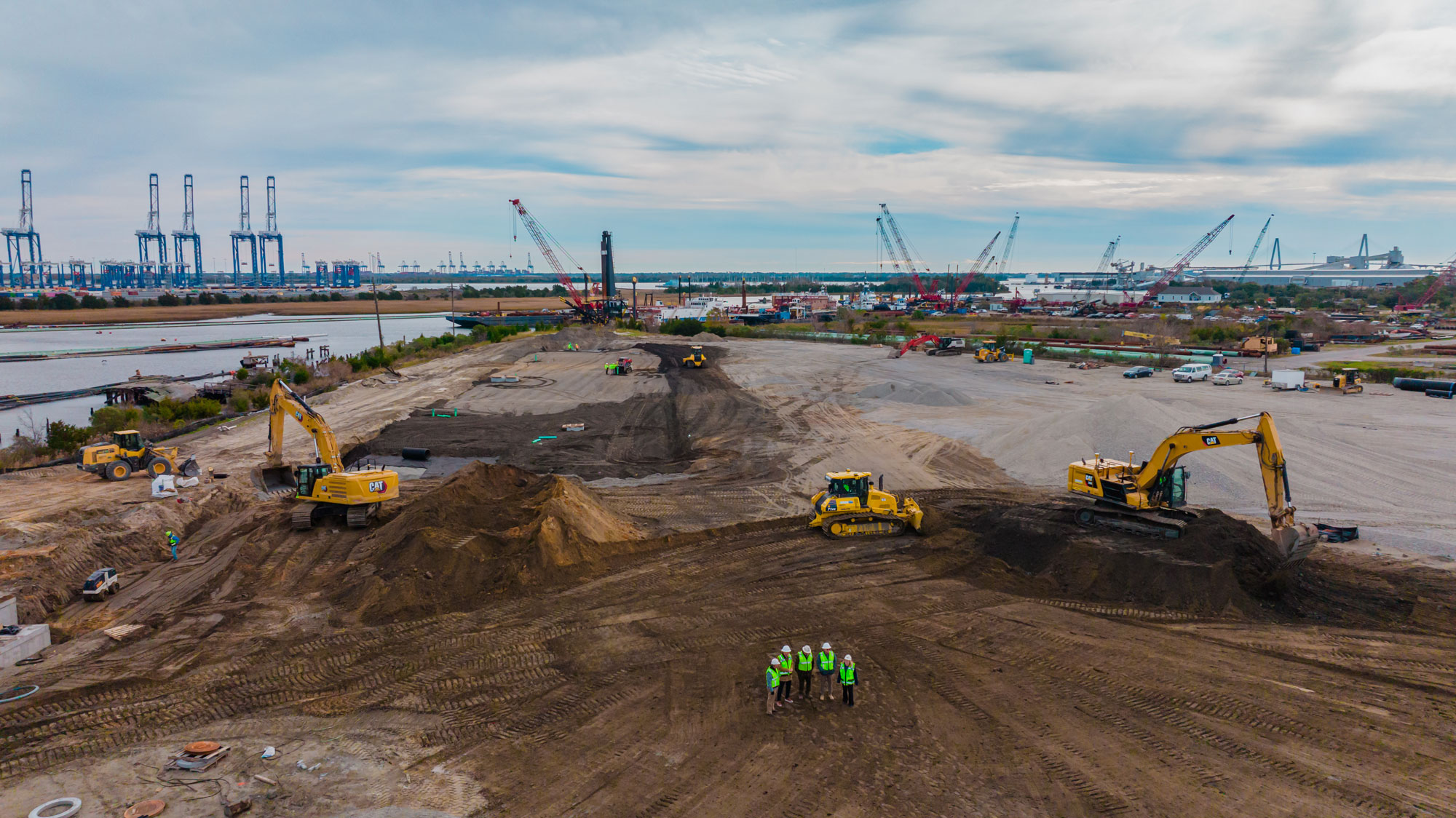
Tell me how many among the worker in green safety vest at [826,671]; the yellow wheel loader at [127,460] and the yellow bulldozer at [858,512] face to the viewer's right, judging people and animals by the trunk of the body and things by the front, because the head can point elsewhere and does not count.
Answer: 2

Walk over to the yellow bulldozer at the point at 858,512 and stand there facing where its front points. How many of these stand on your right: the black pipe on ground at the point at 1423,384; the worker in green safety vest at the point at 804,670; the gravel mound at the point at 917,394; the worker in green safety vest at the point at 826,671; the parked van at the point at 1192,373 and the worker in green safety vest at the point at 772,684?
3

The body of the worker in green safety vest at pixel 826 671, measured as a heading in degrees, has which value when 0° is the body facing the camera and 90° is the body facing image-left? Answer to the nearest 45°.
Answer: approximately 0°

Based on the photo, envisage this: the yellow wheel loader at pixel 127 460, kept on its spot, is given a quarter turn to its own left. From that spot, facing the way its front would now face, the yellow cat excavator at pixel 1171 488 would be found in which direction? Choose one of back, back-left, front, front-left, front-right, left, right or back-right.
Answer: back-right

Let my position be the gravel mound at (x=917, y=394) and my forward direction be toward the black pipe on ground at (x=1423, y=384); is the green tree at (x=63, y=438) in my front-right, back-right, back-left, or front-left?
back-right

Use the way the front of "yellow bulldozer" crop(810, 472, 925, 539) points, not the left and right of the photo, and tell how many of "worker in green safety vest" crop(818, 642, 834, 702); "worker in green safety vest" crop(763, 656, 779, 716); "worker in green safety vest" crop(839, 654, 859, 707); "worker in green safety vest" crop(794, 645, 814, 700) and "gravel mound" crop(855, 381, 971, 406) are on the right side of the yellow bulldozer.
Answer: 4

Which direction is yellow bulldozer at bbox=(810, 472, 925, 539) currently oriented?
to the viewer's right

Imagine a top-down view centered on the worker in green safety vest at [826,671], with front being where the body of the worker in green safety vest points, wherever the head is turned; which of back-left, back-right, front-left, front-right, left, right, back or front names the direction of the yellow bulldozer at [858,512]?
back

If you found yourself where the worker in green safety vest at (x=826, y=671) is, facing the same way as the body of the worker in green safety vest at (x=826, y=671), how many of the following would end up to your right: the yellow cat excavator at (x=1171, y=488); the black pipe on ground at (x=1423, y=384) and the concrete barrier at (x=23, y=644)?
1

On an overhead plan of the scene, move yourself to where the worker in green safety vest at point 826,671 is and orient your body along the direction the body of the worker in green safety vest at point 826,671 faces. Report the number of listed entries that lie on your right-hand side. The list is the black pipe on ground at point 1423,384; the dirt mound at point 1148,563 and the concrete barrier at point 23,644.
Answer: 1

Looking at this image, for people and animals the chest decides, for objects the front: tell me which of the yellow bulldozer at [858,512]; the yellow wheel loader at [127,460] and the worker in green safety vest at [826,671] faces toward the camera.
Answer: the worker in green safety vest

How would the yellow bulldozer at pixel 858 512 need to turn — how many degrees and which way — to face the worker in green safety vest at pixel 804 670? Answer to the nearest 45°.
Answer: approximately 90° to its right

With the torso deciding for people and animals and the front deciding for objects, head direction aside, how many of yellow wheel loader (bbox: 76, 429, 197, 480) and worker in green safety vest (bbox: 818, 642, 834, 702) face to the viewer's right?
1

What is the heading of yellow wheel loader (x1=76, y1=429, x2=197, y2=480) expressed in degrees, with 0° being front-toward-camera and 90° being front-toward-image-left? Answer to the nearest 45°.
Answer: approximately 270°

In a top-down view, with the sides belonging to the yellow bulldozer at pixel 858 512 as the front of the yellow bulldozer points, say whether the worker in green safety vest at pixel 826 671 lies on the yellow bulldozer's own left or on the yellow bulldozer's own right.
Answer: on the yellow bulldozer's own right
